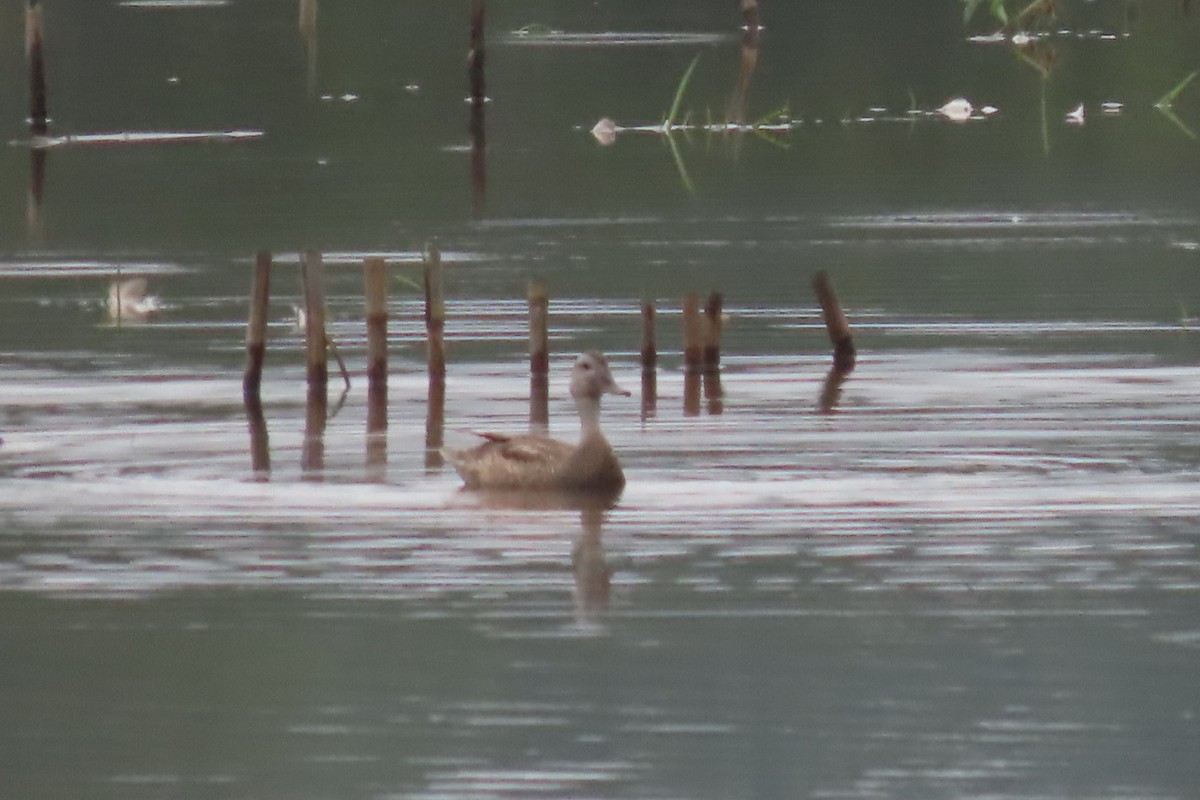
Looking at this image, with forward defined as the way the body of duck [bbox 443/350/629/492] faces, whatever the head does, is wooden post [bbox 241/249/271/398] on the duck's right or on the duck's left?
on the duck's left

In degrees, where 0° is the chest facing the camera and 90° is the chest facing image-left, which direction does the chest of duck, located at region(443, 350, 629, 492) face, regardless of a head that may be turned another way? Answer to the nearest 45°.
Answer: approximately 270°

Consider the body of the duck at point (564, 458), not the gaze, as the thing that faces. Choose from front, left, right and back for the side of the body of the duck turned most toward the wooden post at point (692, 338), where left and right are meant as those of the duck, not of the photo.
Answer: left

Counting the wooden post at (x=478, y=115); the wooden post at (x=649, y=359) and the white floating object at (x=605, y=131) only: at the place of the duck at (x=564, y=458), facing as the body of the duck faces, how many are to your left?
3

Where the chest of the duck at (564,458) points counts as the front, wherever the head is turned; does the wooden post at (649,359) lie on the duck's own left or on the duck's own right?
on the duck's own left

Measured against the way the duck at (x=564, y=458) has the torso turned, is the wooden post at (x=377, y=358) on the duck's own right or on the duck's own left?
on the duck's own left

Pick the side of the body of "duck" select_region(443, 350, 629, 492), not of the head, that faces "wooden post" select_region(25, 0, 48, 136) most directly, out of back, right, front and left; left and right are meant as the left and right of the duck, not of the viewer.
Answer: left

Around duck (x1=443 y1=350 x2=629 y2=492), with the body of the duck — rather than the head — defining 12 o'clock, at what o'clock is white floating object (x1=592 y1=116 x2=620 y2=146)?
The white floating object is roughly at 9 o'clock from the duck.

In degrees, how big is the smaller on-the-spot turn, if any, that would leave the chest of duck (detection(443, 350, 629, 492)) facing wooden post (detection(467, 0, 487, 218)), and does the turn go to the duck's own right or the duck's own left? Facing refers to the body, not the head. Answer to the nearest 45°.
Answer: approximately 90° to the duck's own left

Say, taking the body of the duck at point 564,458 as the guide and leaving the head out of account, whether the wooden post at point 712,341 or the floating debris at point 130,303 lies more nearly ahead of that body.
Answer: the wooden post

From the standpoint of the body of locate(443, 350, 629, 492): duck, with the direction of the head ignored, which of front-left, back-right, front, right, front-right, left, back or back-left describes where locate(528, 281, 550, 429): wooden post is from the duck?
left

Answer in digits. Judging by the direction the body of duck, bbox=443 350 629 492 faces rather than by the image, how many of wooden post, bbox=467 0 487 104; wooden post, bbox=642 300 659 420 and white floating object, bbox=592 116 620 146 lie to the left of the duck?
3
